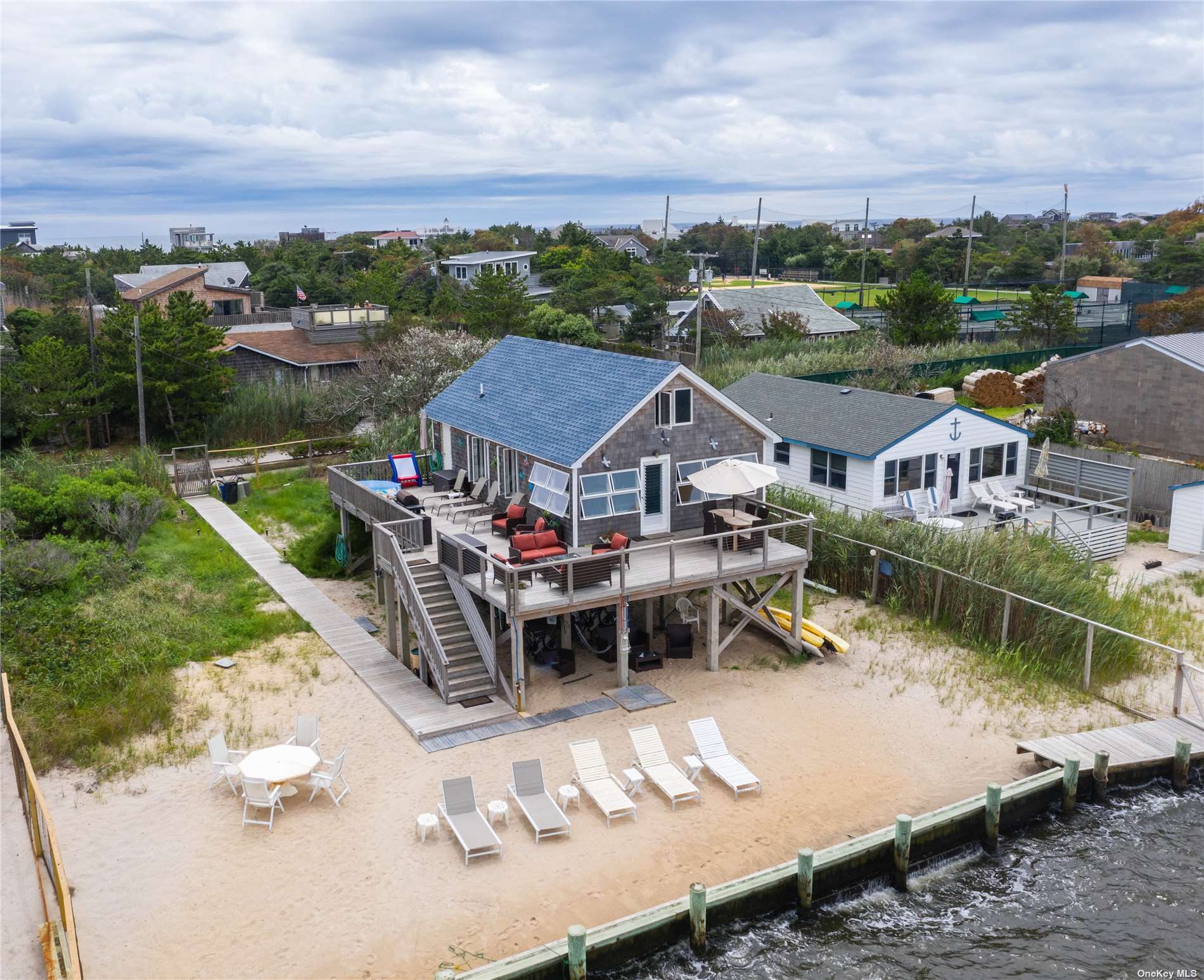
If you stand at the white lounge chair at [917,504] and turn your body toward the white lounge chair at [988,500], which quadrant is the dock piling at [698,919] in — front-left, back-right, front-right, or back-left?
back-right

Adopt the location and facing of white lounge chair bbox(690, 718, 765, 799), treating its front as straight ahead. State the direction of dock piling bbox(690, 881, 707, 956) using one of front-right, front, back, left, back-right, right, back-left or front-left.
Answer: front-right

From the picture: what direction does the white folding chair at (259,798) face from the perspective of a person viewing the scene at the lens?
facing away from the viewer and to the right of the viewer

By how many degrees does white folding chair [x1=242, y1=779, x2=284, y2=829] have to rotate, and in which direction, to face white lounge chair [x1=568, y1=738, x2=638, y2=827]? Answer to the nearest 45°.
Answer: approximately 45° to its right

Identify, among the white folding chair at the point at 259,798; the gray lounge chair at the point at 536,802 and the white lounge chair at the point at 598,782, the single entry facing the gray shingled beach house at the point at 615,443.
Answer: the white folding chair

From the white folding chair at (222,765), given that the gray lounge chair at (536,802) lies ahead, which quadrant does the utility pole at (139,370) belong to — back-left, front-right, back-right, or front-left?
back-left

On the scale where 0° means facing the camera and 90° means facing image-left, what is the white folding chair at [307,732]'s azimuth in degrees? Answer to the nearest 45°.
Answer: approximately 45°

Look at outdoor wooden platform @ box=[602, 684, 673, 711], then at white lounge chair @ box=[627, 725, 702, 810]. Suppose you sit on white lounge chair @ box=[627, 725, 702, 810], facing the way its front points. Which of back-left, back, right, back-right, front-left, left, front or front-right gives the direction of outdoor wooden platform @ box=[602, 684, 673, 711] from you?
back-left

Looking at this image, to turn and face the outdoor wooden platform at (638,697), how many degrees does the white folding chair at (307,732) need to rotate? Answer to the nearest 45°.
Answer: approximately 135° to its left

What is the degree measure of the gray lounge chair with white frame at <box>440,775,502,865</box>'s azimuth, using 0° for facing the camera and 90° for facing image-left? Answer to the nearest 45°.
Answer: approximately 315°

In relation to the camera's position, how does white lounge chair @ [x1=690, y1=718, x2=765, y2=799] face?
facing the viewer and to the right of the viewer

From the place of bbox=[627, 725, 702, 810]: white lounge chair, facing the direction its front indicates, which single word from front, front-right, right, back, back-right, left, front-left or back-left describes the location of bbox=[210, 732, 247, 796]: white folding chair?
back-right

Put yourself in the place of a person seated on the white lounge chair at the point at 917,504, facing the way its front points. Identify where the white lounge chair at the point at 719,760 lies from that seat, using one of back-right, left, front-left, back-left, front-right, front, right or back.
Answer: front-right

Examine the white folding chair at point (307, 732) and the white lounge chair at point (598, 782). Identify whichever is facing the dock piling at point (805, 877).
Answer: the white lounge chair
